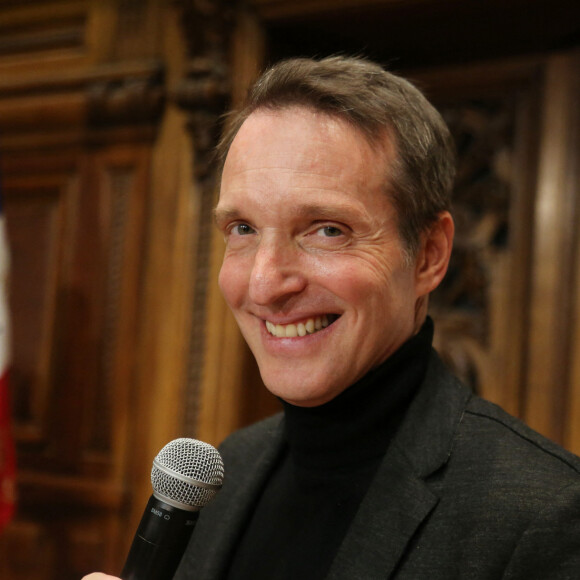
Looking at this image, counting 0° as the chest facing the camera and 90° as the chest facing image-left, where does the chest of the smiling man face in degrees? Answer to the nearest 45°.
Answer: approximately 45°

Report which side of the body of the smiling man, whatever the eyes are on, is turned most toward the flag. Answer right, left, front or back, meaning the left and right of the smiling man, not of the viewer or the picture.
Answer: right
